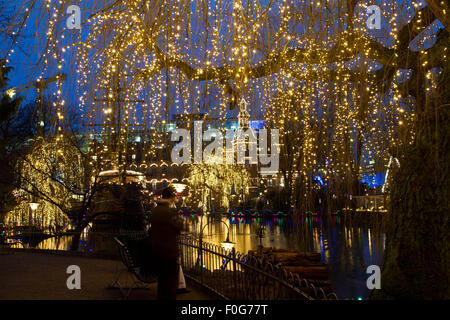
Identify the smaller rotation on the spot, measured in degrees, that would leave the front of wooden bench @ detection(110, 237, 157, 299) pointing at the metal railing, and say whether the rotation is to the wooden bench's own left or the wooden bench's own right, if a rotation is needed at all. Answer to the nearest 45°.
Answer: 0° — it already faces it

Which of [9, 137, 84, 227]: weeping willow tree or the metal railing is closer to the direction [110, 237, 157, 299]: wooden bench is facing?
the metal railing

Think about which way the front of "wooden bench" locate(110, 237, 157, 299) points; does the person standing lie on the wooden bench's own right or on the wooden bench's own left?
on the wooden bench's own right

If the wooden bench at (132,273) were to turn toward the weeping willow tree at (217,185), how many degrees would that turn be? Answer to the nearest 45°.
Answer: approximately 90° to its left

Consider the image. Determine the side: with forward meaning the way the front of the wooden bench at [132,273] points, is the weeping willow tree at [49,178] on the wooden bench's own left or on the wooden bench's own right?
on the wooden bench's own left

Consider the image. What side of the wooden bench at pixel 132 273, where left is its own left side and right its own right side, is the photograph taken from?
right
